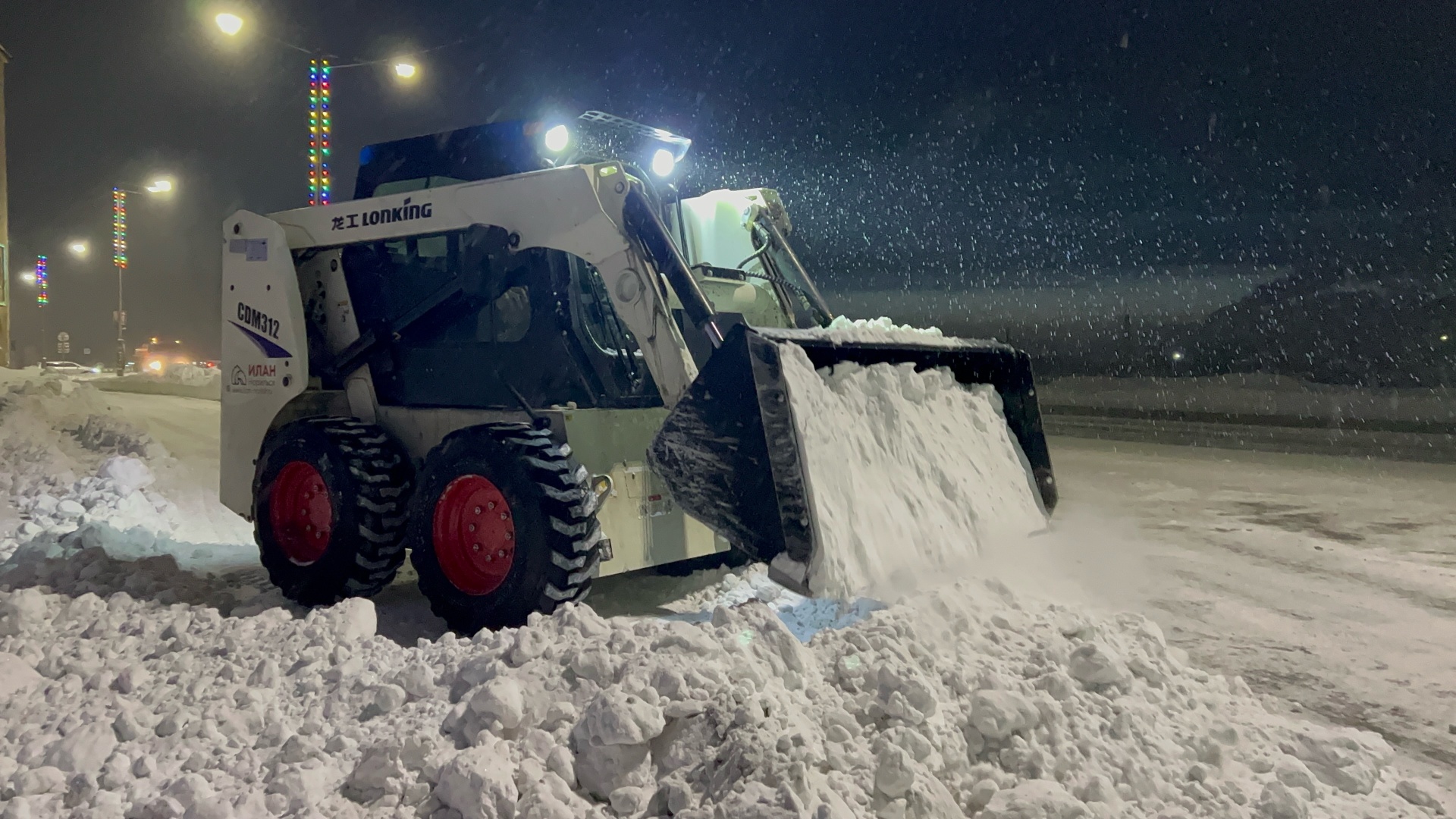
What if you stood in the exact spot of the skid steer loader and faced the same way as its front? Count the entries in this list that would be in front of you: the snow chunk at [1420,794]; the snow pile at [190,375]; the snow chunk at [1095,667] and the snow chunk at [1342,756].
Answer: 3

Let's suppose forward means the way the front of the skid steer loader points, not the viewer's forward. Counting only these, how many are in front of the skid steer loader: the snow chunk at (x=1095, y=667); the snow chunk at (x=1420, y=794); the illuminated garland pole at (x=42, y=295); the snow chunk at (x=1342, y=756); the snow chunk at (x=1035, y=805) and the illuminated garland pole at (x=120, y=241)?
4

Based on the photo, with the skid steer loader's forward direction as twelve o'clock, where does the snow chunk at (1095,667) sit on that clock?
The snow chunk is roughly at 12 o'clock from the skid steer loader.

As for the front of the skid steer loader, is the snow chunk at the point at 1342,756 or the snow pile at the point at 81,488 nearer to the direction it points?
the snow chunk

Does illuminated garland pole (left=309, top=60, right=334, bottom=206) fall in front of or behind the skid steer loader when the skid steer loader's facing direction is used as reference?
behind

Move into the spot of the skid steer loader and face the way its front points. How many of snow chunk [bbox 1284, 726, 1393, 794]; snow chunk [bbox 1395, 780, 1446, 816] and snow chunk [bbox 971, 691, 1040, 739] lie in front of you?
3

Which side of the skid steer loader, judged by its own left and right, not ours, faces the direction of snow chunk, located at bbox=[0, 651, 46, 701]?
right

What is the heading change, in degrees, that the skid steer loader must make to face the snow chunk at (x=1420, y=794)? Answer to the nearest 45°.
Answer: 0° — it already faces it

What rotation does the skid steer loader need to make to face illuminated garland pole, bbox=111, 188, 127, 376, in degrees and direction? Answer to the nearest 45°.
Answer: approximately 180°

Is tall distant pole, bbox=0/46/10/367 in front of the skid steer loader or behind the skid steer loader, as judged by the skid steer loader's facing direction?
behind

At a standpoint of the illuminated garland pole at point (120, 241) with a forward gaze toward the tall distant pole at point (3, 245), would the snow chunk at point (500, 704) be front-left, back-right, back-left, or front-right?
back-left

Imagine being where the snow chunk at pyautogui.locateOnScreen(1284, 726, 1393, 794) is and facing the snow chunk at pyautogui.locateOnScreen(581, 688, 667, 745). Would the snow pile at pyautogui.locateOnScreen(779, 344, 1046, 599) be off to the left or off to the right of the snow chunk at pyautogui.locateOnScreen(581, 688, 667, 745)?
right
